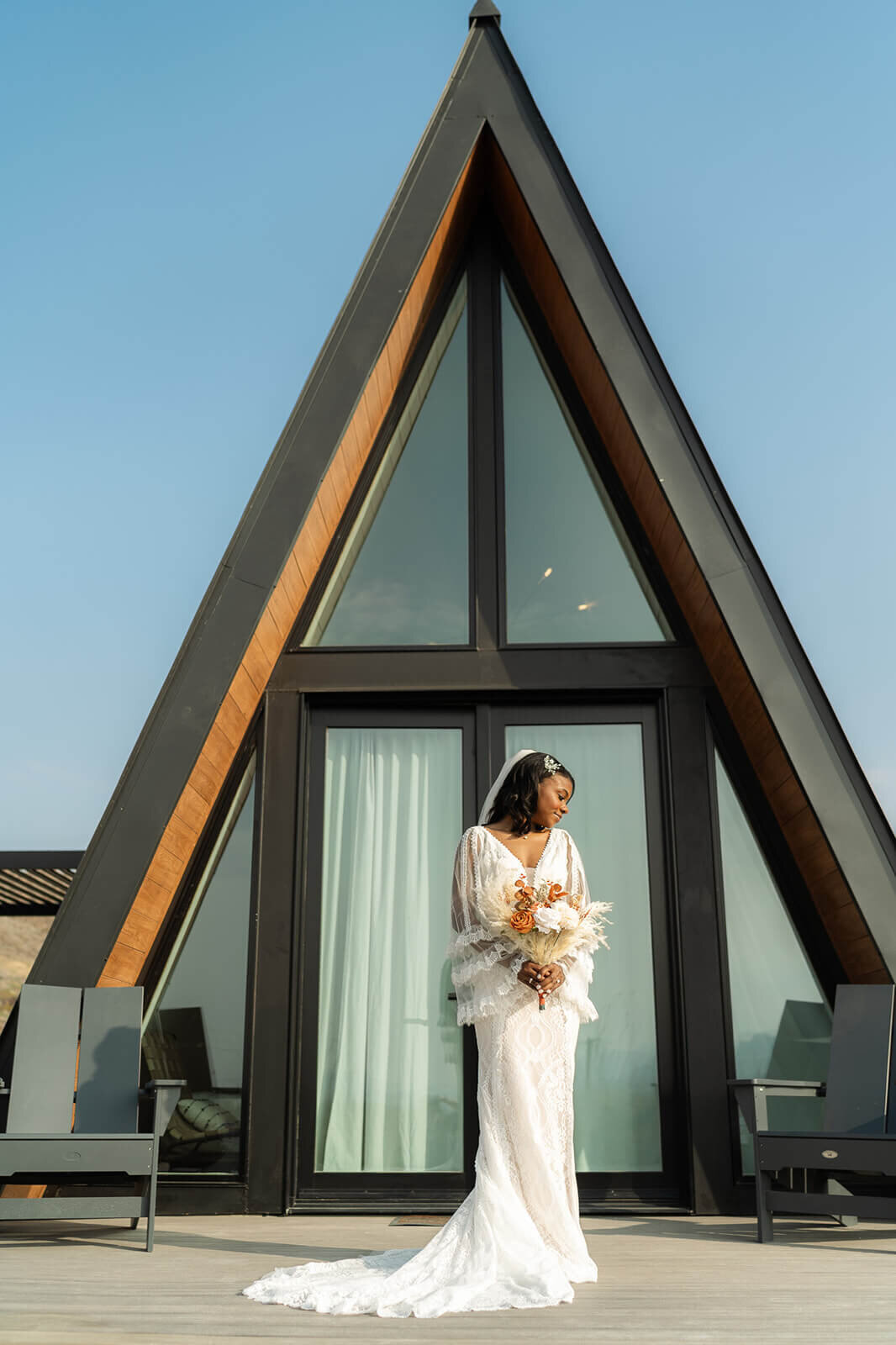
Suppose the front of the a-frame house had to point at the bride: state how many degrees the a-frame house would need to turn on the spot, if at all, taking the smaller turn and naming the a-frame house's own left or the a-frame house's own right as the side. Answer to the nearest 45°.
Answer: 0° — it already faces them

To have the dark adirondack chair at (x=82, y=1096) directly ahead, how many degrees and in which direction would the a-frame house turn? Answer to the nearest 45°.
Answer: approximately 90° to its right

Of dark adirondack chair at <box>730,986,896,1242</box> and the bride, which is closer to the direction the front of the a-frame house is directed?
the bride

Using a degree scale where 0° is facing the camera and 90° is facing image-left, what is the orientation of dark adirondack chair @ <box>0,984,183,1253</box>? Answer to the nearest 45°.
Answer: approximately 0°

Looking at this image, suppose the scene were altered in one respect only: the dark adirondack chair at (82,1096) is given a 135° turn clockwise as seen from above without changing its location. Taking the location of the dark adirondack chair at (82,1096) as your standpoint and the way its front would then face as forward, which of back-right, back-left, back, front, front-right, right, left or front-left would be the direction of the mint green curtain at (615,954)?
back-right

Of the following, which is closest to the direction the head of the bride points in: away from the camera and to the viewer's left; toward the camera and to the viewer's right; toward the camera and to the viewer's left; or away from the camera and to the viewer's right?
toward the camera and to the viewer's right

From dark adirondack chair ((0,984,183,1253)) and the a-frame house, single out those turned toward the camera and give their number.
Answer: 2

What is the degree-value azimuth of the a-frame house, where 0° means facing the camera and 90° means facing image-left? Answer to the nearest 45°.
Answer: approximately 0°
